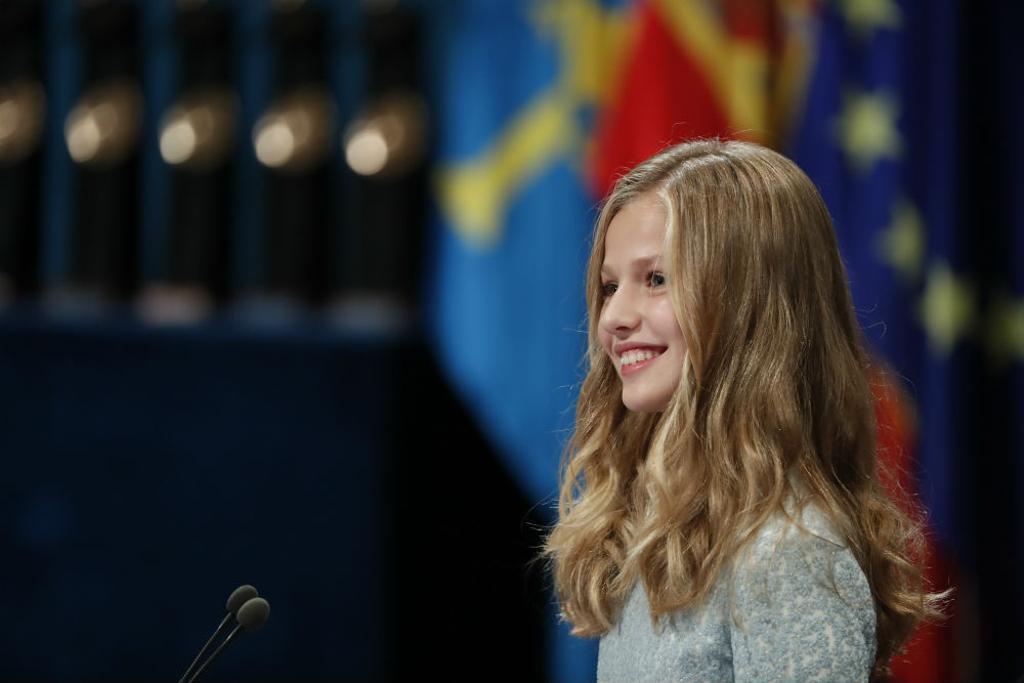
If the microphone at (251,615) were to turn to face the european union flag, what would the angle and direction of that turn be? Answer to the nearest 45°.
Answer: approximately 45° to its left

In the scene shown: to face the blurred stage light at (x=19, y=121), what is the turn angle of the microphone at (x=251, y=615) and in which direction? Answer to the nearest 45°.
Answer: approximately 90° to its left

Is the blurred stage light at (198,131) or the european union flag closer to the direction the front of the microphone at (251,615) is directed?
the european union flag

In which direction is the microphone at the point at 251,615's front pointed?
to the viewer's right

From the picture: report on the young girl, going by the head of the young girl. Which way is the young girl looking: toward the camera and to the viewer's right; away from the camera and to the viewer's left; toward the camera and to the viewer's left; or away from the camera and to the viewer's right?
toward the camera and to the viewer's left

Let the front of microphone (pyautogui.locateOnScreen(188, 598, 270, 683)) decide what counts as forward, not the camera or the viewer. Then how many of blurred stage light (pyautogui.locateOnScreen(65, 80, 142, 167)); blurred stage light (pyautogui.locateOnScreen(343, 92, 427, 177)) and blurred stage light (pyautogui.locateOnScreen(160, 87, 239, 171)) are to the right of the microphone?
0

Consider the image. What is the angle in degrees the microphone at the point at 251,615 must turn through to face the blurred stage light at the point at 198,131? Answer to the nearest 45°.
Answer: approximately 90° to its left

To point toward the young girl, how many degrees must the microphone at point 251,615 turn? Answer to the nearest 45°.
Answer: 0° — it already faces them

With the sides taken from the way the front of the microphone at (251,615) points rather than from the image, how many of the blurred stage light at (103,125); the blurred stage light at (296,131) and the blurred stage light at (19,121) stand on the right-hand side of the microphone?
0

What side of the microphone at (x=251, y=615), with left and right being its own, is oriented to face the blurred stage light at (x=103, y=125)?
left
